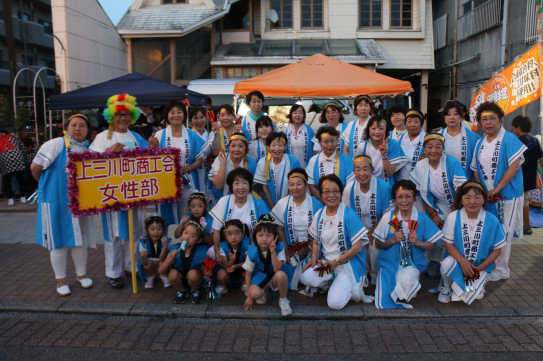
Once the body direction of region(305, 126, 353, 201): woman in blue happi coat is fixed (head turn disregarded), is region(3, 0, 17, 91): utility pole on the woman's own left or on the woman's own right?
on the woman's own right

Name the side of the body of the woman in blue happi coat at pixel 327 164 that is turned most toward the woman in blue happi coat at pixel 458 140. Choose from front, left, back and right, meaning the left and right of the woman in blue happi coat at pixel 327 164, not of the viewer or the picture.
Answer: left

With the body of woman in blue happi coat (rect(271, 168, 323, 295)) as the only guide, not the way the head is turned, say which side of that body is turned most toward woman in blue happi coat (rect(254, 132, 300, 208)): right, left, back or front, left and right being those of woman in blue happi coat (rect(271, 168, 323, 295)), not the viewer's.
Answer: back

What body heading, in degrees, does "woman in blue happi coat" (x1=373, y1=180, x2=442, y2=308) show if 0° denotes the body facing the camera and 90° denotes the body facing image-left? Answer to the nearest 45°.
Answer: approximately 0°

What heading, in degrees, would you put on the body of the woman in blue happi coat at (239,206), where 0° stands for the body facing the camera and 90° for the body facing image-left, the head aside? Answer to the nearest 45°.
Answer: approximately 0°

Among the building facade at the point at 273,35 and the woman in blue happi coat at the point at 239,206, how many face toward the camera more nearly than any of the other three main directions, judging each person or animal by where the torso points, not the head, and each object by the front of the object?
2
